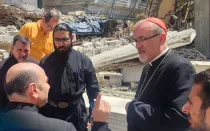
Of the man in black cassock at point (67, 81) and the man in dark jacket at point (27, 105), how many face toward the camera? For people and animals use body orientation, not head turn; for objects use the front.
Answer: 1

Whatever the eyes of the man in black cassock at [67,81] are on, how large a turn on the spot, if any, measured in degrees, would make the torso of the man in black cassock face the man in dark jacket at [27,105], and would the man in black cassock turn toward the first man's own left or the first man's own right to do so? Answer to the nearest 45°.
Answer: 0° — they already face them

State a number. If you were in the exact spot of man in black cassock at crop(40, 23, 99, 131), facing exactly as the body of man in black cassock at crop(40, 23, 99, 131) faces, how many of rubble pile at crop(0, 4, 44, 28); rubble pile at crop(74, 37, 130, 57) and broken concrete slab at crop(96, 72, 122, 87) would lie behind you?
3

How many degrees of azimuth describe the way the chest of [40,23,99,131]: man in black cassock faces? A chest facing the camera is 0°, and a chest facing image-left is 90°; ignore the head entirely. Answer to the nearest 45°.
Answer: approximately 0°

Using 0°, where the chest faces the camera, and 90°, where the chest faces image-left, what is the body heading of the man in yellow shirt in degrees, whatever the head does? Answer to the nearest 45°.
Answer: approximately 315°

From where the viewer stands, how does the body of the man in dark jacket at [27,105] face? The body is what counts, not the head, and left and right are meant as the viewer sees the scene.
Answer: facing away from the viewer and to the right of the viewer

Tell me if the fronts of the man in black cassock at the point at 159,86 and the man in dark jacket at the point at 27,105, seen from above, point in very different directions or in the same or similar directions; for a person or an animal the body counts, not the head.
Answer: very different directions

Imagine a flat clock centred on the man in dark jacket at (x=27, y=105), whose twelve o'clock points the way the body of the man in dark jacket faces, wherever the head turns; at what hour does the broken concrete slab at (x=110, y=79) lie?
The broken concrete slab is roughly at 11 o'clock from the man in dark jacket.

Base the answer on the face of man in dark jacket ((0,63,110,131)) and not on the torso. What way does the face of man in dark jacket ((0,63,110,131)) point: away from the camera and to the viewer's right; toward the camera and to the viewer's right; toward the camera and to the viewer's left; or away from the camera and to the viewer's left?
away from the camera and to the viewer's right

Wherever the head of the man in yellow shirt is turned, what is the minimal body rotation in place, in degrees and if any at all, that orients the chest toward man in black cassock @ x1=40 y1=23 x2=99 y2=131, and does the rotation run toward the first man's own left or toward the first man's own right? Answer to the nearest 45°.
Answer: approximately 45° to the first man's own right

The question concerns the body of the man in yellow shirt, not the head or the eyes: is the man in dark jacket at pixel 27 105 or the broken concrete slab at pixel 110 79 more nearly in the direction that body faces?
the man in dark jacket

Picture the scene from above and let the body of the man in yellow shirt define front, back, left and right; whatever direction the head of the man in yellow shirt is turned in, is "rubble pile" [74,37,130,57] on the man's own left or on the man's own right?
on the man's own left

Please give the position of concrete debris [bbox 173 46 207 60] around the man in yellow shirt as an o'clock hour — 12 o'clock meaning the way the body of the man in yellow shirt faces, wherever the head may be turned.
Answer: The concrete debris is roughly at 9 o'clock from the man in yellow shirt.
